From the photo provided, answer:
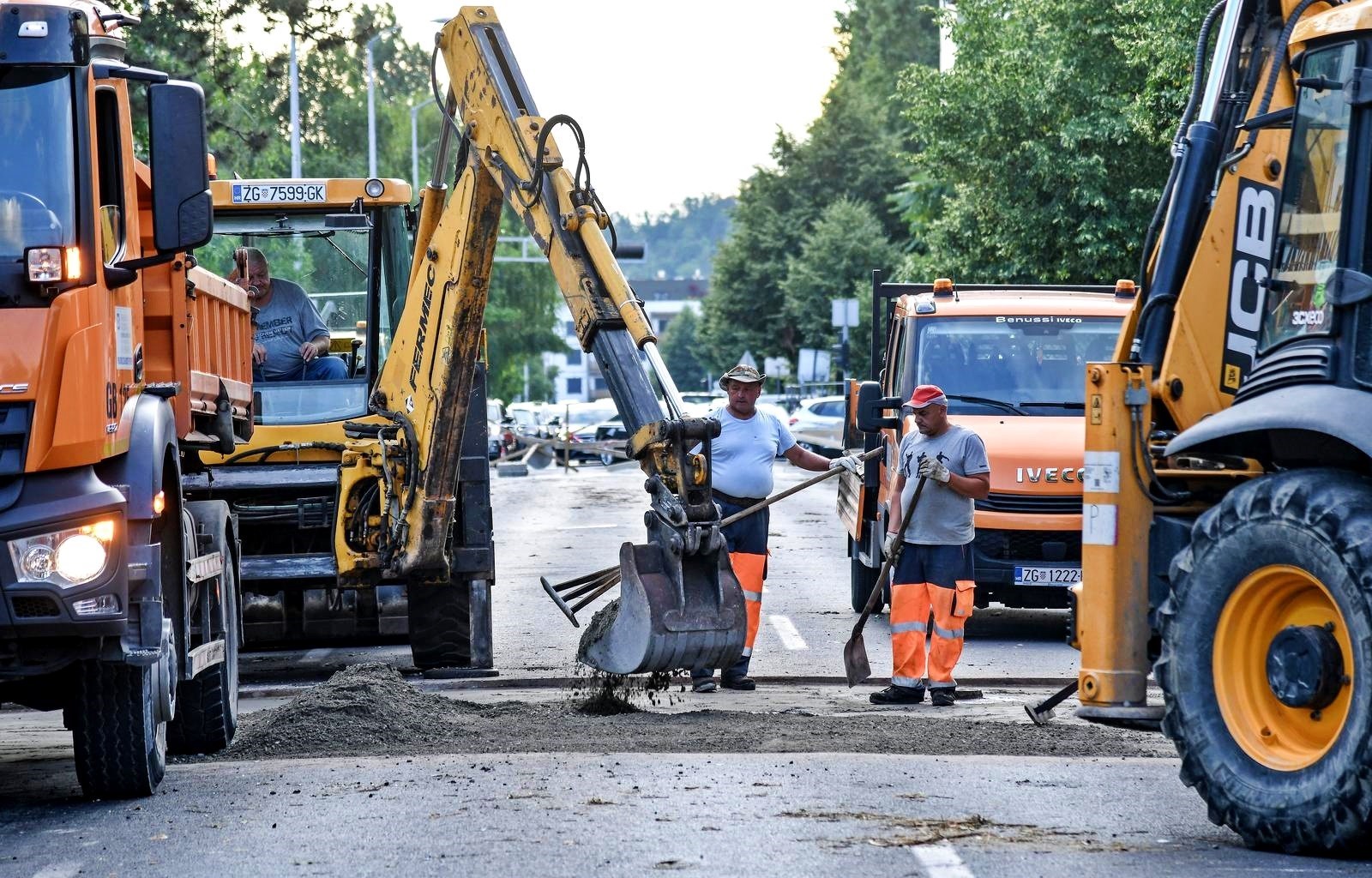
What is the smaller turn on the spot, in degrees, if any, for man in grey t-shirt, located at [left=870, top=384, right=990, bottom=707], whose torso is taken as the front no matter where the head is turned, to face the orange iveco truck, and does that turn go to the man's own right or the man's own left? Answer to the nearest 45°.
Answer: approximately 135° to the man's own right

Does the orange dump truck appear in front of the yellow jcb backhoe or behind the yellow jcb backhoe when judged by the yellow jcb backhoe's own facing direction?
behind

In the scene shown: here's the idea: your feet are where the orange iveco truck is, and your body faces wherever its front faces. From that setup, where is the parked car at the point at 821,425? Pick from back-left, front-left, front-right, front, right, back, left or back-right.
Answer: back

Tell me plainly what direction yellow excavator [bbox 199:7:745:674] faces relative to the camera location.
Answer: facing away from the viewer

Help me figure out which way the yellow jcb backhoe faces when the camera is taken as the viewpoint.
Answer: facing away from the viewer and to the right of the viewer

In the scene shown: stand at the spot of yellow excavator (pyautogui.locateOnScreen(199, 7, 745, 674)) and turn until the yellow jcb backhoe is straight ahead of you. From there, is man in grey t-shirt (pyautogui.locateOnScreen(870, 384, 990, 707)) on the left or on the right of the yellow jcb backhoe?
left

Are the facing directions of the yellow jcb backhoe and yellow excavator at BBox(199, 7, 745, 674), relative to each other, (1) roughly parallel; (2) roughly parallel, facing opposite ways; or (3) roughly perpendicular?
roughly perpendicular

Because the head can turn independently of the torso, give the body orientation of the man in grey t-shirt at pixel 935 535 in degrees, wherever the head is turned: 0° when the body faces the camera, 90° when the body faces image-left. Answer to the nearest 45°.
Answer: approximately 45°
